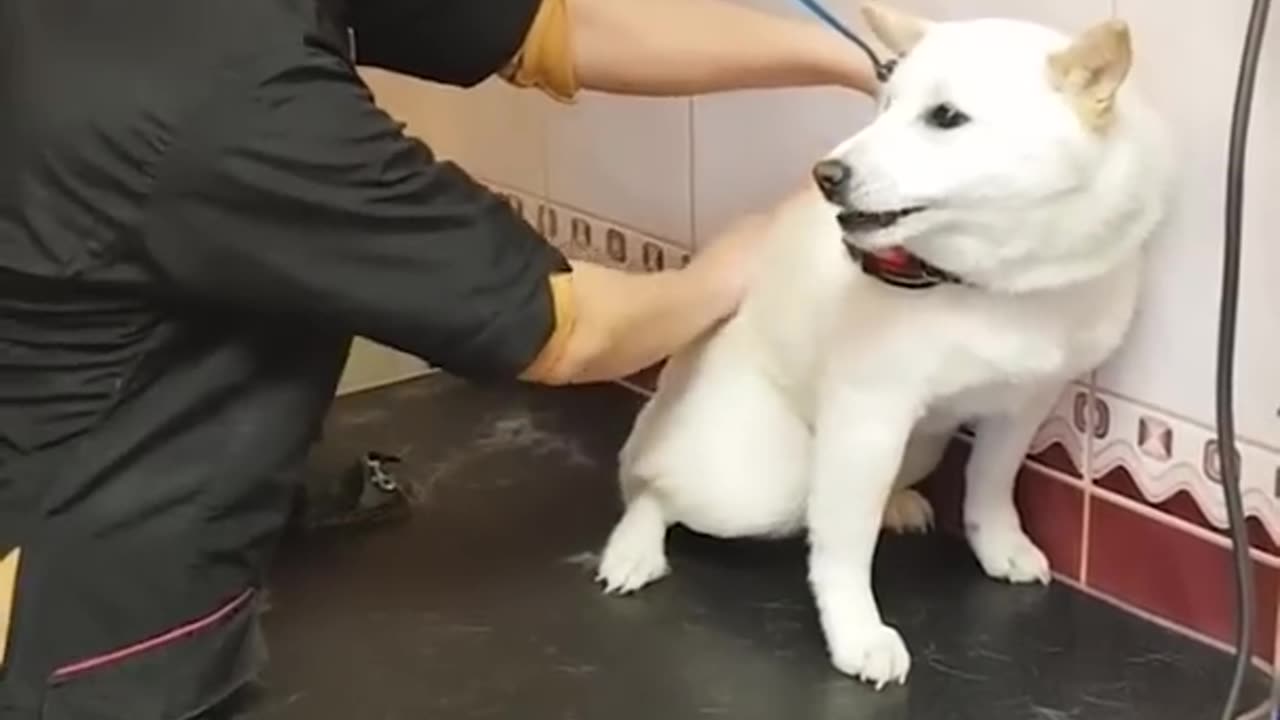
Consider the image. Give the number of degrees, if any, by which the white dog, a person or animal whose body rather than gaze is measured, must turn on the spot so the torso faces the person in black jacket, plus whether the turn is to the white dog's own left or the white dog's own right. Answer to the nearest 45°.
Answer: approximately 90° to the white dog's own right

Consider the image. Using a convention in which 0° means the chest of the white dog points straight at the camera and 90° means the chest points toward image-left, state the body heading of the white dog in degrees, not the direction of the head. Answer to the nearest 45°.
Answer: approximately 315°
